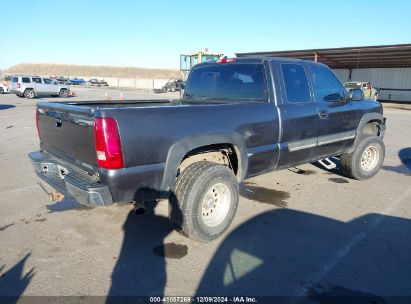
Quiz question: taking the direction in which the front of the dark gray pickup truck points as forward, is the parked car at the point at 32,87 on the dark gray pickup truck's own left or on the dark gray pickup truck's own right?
on the dark gray pickup truck's own left

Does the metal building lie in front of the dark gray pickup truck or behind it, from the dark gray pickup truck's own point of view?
in front

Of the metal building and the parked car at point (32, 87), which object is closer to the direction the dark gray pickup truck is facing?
the metal building

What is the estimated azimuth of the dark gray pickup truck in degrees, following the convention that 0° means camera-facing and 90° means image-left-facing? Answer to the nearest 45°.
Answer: approximately 225°
